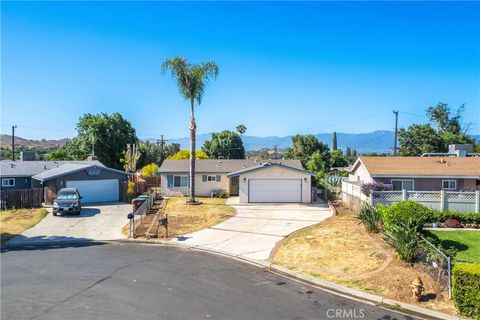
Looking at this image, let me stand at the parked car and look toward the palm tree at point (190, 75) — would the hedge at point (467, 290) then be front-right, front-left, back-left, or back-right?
front-right

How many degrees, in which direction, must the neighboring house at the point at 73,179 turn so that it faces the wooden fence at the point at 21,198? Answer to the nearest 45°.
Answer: approximately 45° to its right

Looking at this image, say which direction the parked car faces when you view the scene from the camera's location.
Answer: facing the viewer

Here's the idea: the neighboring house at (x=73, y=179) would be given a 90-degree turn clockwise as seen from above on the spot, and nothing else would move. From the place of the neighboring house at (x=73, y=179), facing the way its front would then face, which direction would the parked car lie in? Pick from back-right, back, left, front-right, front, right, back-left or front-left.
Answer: left

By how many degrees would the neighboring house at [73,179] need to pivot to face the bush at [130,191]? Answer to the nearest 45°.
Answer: approximately 90° to its left

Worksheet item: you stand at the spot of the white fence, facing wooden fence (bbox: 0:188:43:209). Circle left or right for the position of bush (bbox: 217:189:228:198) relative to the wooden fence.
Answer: right

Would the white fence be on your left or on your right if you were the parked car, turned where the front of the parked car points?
on your left

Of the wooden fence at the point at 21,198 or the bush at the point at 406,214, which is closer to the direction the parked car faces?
the bush

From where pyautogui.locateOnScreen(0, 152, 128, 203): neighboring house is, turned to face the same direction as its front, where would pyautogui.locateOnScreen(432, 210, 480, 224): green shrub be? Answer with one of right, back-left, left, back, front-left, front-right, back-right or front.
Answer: front-left
